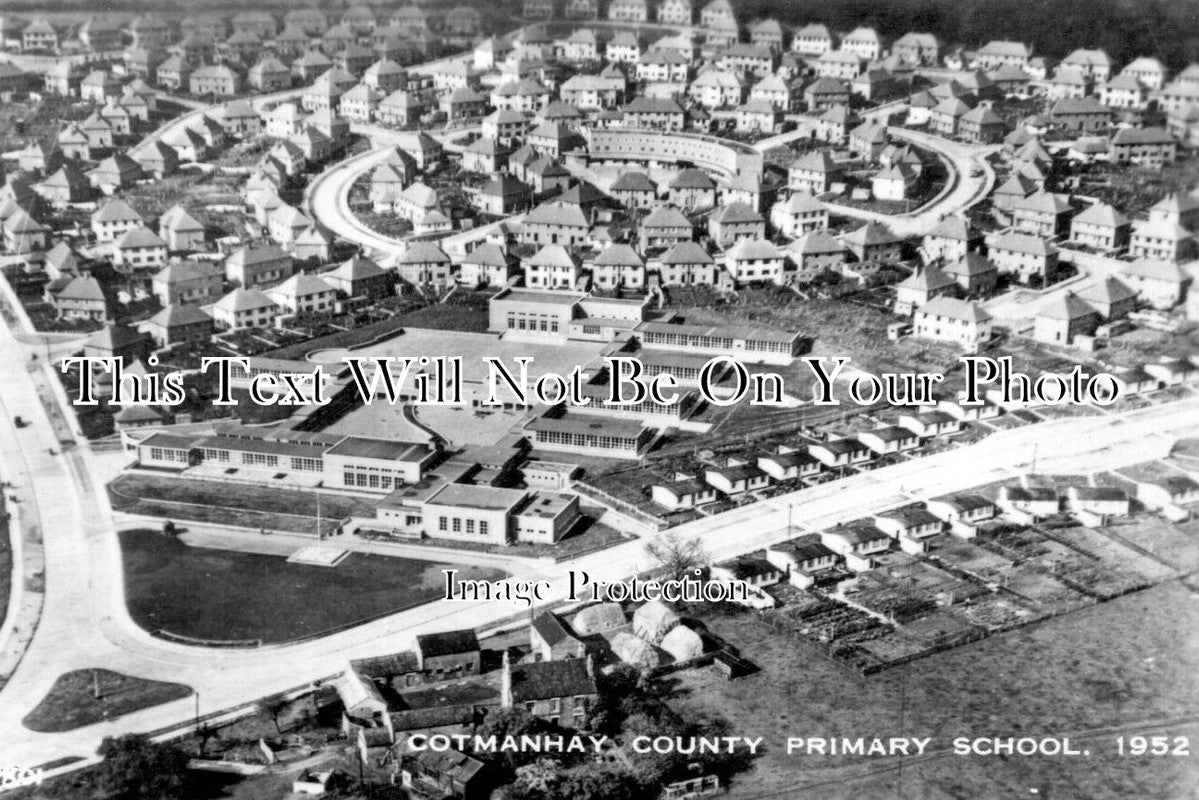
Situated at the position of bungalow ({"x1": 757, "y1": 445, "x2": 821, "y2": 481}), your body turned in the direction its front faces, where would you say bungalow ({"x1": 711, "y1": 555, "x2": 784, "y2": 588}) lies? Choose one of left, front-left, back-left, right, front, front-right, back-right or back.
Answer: front-right

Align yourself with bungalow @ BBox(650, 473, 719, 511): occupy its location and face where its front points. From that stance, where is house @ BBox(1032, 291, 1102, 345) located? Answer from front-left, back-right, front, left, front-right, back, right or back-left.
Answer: left

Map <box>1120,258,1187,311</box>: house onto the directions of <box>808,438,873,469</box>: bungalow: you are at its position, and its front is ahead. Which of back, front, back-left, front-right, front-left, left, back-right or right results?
left

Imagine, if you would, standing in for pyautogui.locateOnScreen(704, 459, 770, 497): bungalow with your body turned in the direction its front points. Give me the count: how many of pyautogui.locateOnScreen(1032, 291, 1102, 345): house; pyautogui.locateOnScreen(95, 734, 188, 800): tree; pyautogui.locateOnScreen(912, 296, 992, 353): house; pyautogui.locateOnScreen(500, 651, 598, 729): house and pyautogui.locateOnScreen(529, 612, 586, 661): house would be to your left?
2

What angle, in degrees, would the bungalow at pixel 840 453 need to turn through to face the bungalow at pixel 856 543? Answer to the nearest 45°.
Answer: approximately 45° to its right

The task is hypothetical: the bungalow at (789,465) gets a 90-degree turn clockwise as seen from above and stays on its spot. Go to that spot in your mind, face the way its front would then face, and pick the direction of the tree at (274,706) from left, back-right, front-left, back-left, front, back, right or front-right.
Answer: front

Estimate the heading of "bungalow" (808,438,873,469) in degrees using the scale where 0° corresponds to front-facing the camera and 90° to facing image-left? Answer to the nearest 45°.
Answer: approximately 315°

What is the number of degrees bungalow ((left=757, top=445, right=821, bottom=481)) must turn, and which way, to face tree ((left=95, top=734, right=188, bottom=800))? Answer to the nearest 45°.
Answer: approximately 90° to its right

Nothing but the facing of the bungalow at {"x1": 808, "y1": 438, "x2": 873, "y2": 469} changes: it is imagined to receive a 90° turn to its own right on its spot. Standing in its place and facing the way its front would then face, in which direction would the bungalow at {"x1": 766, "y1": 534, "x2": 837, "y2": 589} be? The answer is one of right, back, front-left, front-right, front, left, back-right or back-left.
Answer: front-left

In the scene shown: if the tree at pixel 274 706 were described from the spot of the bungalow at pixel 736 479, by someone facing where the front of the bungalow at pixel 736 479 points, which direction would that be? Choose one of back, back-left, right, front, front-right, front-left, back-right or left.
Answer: right

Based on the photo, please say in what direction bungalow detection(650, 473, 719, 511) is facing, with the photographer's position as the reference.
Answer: facing the viewer and to the right of the viewer

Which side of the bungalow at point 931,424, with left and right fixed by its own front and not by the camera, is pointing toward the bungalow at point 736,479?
right

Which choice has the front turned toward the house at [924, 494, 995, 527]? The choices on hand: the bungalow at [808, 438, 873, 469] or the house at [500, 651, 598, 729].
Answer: the bungalow

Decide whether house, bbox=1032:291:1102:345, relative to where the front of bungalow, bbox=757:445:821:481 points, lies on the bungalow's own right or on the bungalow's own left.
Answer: on the bungalow's own left

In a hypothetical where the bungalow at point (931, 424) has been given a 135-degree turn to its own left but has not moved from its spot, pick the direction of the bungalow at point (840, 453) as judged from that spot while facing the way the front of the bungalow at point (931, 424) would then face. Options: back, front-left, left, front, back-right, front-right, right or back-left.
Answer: back-left
